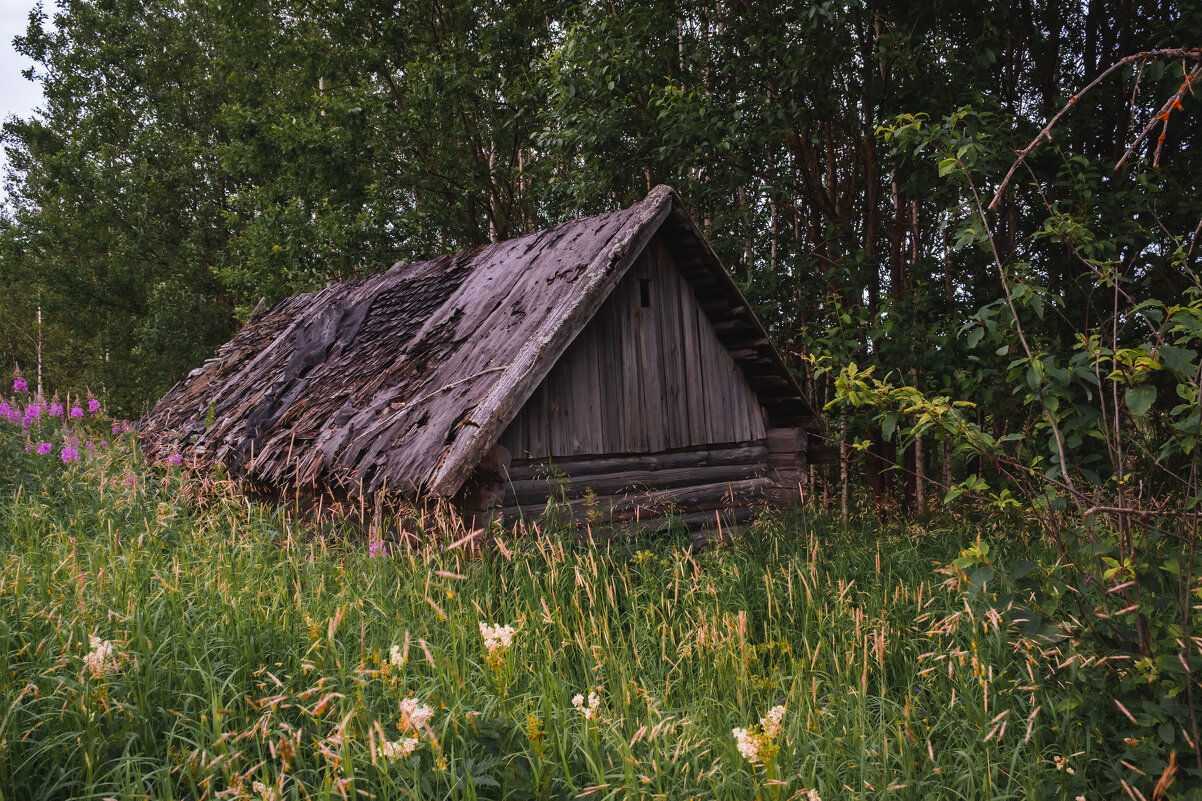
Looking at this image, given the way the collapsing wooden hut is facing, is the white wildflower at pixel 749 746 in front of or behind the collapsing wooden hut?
in front

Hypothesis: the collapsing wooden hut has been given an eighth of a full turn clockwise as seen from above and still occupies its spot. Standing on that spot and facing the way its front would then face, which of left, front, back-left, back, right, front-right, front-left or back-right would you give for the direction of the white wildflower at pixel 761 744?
front

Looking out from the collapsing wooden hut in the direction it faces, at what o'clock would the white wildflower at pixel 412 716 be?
The white wildflower is roughly at 2 o'clock from the collapsing wooden hut.

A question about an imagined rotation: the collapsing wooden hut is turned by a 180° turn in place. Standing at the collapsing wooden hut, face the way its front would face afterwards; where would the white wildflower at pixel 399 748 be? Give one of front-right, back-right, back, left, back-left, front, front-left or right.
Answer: back-left

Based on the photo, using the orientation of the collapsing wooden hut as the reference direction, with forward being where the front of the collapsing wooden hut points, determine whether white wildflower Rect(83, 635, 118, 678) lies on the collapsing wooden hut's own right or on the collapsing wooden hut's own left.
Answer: on the collapsing wooden hut's own right

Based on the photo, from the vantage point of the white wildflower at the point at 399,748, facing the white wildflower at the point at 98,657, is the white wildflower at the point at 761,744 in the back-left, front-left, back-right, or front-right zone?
back-right

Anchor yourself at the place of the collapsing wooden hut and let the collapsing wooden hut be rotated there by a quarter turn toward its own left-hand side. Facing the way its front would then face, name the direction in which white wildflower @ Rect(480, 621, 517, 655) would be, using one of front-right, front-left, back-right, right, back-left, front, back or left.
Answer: back-right
